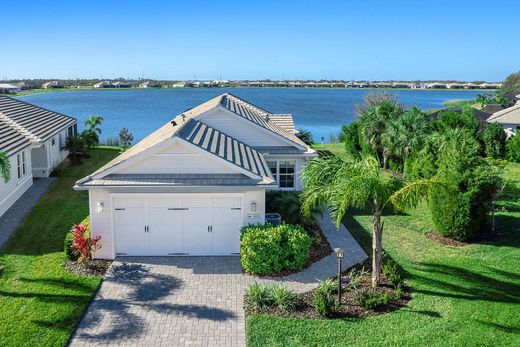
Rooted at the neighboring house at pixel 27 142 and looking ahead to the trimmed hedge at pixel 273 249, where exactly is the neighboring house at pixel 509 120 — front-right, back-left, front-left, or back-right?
front-left

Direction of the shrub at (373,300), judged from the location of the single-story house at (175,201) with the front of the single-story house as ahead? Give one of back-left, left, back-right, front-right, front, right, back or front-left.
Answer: front-left

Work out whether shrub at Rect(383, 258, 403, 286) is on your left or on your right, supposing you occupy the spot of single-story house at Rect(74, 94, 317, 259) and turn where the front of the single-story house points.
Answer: on your left

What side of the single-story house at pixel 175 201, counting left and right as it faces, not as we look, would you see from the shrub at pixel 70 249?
right

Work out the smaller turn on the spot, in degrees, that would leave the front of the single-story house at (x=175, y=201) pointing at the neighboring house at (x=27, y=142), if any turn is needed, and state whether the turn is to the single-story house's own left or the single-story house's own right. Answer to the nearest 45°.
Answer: approximately 135° to the single-story house's own right

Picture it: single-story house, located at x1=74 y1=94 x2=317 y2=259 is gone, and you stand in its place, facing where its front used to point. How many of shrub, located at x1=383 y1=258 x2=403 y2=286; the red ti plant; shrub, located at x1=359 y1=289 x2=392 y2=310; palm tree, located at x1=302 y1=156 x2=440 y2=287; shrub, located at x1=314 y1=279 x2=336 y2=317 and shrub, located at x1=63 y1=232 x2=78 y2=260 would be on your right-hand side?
2

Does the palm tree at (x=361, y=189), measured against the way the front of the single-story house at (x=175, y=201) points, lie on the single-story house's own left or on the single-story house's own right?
on the single-story house's own left

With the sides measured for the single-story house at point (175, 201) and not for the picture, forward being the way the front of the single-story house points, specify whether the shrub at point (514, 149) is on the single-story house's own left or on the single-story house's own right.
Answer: on the single-story house's own left

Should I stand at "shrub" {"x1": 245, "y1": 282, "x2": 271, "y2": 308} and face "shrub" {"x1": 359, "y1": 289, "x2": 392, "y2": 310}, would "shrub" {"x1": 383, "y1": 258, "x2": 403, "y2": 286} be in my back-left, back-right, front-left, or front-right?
front-left

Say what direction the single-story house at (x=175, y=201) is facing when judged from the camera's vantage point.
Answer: facing the viewer

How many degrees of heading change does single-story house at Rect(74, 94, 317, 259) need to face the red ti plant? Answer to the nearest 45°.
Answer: approximately 90° to its right

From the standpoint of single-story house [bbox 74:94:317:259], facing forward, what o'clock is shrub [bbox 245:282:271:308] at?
The shrub is roughly at 11 o'clock from the single-story house.

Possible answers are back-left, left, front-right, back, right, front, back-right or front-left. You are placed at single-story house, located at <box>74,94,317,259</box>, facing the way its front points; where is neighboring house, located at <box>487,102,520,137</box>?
back-left
